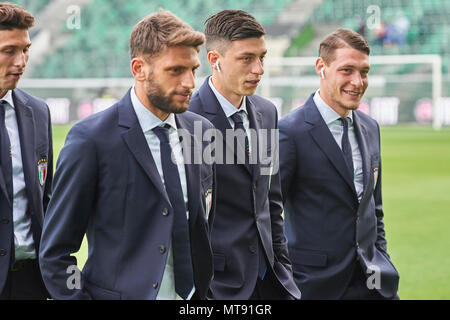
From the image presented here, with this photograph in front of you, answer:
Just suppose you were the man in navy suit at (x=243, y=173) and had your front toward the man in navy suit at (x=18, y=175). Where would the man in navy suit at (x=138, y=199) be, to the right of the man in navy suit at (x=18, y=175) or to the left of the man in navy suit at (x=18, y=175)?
left

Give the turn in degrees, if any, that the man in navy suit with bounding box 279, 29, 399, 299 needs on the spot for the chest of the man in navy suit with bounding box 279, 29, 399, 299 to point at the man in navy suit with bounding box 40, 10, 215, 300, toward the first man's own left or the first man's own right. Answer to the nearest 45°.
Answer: approximately 90° to the first man's own right

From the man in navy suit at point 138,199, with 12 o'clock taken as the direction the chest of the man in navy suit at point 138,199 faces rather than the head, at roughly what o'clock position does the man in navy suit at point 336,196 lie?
the man in navy suit at point 336,196 is roughly at 9 o'clock from the man in navy suit at point 138,199.

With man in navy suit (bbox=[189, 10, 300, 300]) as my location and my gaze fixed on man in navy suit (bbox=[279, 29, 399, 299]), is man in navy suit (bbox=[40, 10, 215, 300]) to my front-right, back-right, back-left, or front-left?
back-right
